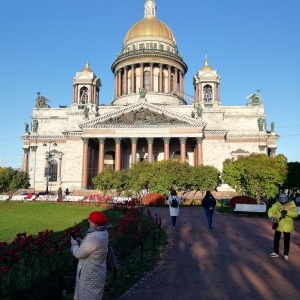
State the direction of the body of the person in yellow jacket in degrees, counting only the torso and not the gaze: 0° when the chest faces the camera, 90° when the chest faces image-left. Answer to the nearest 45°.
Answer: approximately 0°

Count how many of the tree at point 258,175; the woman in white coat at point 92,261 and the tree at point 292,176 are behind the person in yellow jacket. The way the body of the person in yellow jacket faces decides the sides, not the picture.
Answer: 2

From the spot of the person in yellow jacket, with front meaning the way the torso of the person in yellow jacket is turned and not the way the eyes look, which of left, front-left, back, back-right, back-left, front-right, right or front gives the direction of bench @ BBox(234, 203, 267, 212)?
back

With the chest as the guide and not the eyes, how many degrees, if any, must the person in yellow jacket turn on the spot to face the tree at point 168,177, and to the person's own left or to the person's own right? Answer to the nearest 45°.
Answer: approximately 135° to the person's own right

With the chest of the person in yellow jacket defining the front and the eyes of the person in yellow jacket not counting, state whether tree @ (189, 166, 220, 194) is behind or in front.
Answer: behind

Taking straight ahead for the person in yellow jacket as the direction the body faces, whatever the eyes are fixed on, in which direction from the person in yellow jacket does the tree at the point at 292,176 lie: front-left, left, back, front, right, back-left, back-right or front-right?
back

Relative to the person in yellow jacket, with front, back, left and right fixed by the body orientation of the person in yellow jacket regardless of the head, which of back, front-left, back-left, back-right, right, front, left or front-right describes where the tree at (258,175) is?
back

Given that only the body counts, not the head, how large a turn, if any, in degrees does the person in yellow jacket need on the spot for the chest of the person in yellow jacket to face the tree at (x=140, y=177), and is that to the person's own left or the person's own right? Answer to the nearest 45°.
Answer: approximately 135° to the person's own right
